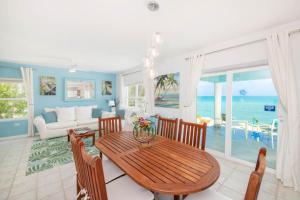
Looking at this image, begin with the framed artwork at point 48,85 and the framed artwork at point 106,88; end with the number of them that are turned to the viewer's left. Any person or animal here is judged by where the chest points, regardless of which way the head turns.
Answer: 0

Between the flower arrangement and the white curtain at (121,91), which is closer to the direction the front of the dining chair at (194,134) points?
the flower arrangement

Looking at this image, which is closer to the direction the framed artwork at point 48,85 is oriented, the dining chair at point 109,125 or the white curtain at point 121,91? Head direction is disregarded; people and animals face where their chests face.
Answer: the dining chair

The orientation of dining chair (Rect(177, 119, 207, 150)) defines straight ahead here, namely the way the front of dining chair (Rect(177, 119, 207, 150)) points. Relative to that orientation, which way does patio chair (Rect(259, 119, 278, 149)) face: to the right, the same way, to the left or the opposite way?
to the right

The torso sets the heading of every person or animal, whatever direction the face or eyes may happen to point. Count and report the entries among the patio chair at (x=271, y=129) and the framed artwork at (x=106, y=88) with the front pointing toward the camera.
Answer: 1

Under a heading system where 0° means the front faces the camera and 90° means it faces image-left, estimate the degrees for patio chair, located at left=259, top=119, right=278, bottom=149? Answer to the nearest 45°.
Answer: approximately 90°

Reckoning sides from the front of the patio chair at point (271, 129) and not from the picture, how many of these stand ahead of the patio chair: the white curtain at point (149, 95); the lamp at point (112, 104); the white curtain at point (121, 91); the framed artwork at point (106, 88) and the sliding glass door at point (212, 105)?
5

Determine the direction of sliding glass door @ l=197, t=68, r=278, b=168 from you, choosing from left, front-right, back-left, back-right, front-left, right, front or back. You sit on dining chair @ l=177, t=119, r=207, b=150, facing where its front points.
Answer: back

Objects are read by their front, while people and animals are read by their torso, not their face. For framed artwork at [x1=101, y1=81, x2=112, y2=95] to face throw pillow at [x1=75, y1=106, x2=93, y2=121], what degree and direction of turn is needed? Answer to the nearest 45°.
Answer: approximately 45° to its right
